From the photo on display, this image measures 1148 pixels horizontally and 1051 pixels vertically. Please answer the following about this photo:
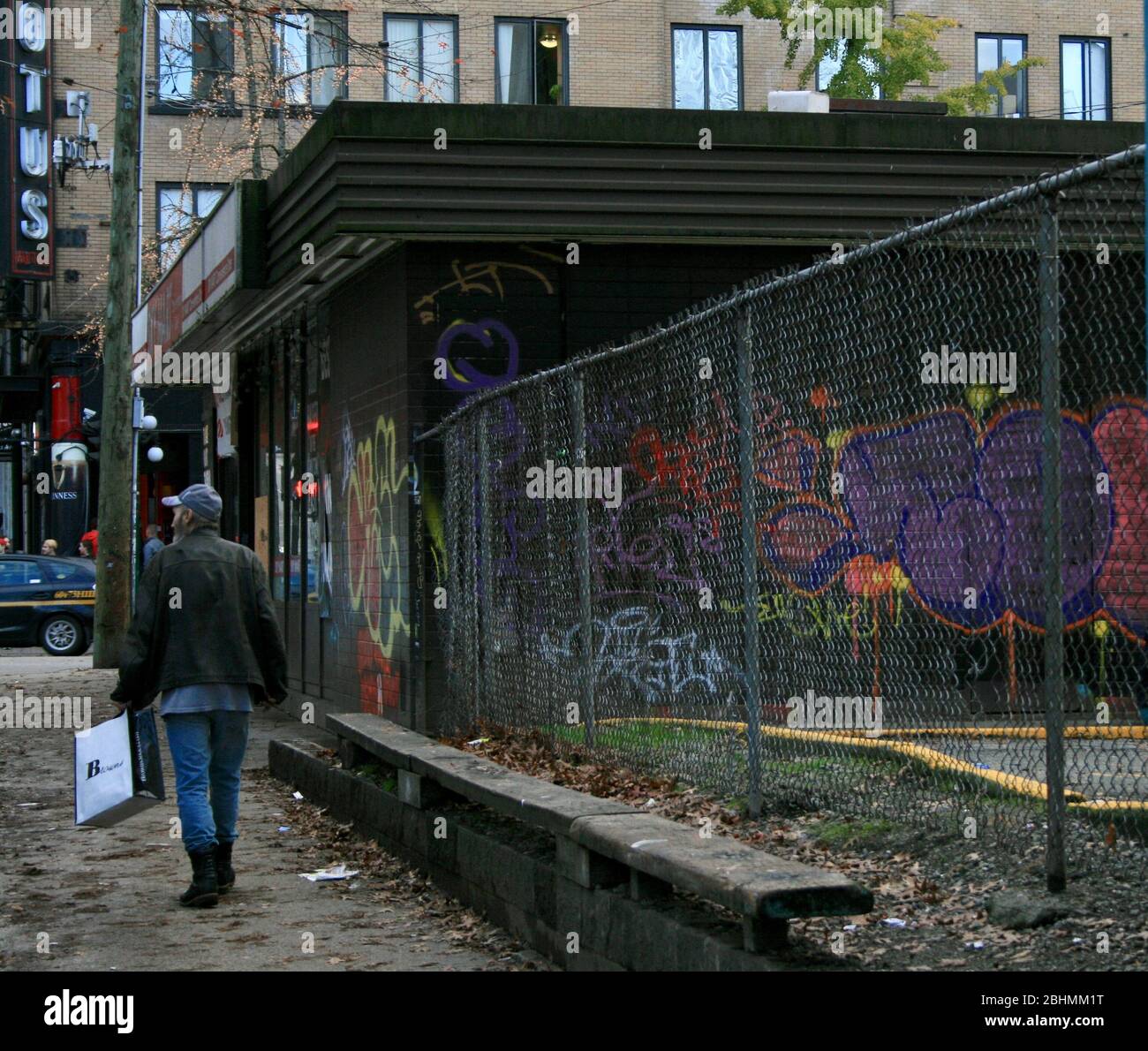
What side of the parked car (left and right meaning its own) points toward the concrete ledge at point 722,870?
left

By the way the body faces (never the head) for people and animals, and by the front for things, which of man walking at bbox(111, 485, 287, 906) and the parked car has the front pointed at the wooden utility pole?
the man walking

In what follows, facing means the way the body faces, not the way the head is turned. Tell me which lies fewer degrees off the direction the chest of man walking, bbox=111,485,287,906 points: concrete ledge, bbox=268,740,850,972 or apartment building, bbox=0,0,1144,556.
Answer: the apartment building

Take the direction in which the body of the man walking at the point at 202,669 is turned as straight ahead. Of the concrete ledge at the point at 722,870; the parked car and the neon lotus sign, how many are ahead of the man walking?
2

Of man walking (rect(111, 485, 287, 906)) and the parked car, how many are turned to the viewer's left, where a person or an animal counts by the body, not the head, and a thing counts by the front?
1

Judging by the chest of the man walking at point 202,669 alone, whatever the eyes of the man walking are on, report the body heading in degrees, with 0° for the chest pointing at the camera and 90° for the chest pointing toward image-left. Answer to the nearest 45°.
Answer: approximately 180°

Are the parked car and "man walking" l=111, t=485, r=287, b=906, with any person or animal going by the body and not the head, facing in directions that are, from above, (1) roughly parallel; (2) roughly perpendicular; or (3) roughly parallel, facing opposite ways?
roughly perpendicular

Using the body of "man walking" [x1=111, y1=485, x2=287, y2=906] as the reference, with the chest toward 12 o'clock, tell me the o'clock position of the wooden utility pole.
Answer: The wooden utility pole is roughly at 12 o'clock from the man walking.

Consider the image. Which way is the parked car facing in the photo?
to the viewer's left
